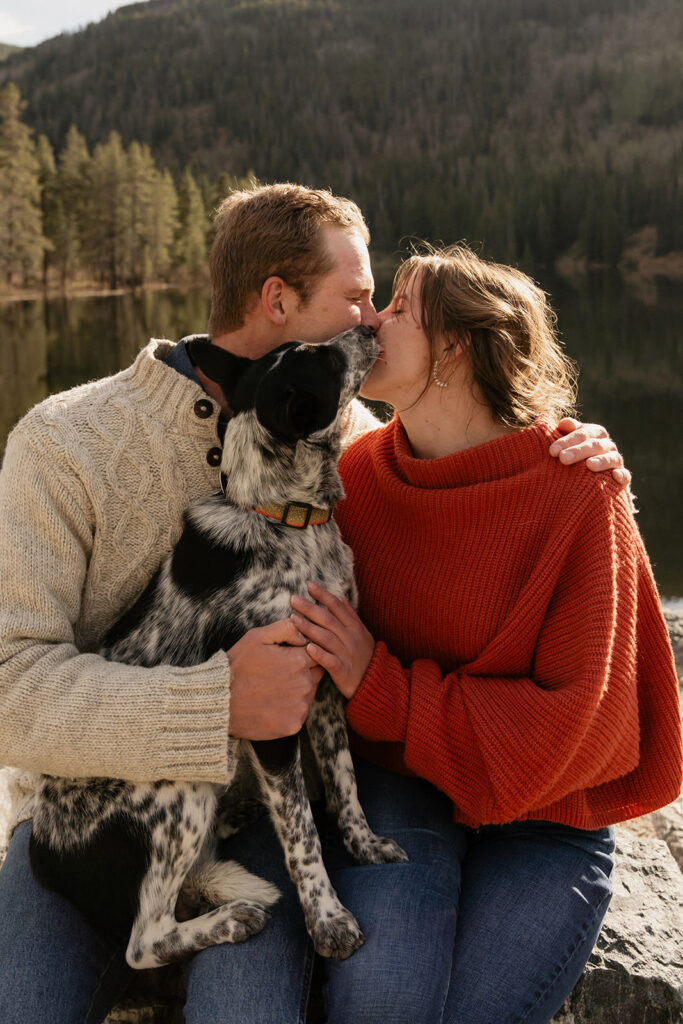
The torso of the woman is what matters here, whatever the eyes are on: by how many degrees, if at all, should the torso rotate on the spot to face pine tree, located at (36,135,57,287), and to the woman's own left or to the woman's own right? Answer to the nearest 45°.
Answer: approximately 90° to the woman's own right

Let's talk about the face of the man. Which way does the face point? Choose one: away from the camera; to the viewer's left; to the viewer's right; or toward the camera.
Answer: to the viewer's right

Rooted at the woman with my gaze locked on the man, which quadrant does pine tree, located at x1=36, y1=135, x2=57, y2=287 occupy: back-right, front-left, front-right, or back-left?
front-right

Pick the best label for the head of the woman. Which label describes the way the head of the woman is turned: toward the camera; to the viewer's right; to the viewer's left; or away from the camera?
to the viewer's left

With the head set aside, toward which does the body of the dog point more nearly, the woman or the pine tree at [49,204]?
the woman

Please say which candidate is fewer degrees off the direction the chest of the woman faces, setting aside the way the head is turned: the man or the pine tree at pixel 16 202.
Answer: the man

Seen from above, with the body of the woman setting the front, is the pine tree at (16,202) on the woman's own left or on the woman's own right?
on the woman's own right

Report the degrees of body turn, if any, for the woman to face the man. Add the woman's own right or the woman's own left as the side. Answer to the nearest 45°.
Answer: approximately 45° to the woman's own right
